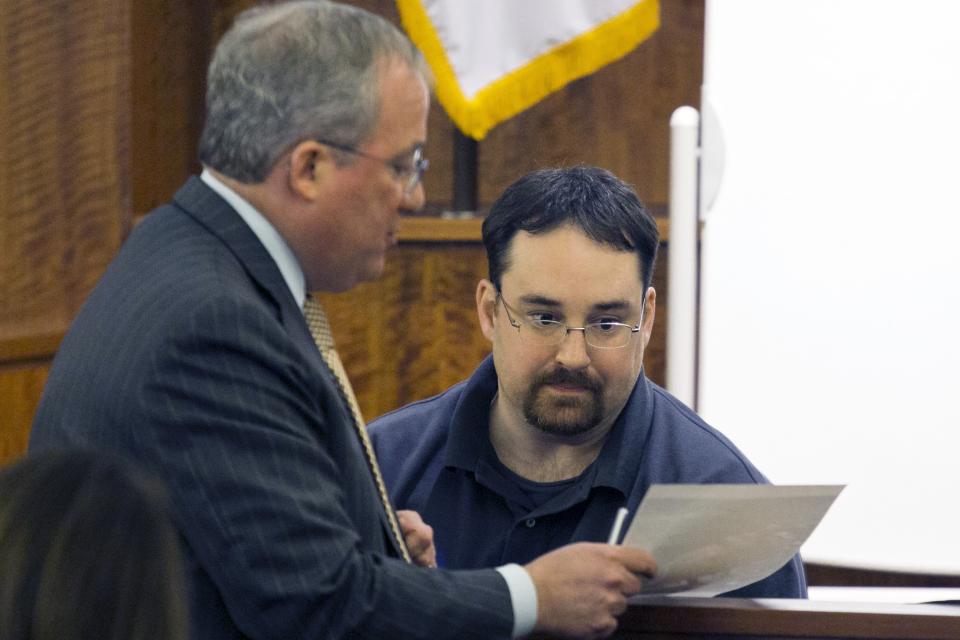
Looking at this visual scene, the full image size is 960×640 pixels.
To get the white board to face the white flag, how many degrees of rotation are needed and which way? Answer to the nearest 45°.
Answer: approximately 90° to its right

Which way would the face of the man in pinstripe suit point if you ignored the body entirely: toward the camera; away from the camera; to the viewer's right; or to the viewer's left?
to the viewer's right

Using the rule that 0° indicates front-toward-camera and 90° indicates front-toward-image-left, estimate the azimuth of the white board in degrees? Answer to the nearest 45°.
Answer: approximately 0°

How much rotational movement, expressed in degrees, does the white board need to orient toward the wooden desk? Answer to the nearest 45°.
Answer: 0° — it already faces it

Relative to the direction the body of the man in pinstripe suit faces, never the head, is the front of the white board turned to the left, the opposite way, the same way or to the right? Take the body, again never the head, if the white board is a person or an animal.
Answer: to the right

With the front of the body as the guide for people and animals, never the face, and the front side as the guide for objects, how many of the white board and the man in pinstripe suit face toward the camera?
1

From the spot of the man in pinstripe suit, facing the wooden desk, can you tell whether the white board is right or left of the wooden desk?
left

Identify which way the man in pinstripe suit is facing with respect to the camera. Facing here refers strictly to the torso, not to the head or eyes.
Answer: to the viewer's right

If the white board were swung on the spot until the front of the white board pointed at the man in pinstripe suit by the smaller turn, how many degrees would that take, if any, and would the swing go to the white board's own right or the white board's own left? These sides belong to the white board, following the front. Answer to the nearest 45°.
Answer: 0° — it already faces them

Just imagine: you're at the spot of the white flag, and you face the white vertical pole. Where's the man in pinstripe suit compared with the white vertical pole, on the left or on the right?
right

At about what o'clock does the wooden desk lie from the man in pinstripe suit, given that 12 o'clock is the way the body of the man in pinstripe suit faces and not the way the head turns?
The wooden desk is roughly at 12 o'clock from the man in pinstripe suit.
